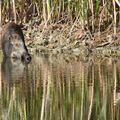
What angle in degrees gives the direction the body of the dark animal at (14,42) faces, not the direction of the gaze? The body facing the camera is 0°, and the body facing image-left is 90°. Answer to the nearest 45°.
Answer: approximately 315°
